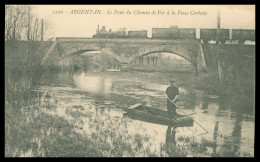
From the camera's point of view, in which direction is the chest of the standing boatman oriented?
toward the camera

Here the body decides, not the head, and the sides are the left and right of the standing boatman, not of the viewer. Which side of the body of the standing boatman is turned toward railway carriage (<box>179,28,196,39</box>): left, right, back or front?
back
